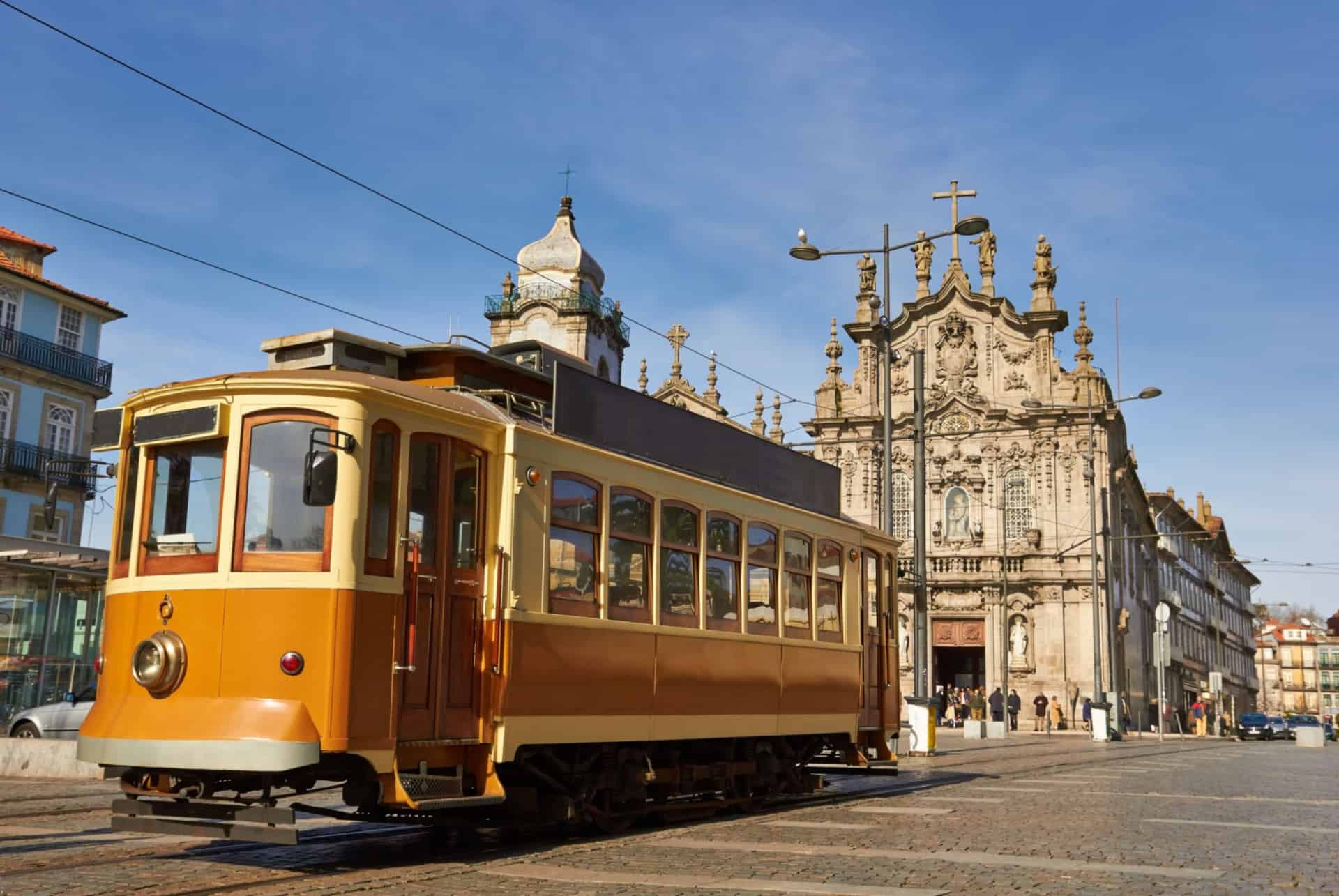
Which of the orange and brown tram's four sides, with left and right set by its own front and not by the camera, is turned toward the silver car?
right

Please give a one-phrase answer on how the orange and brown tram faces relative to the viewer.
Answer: facing the viewer and to the left of the viewer

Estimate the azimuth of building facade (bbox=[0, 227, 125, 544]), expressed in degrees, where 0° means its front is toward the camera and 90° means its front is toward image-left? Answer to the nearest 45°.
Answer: approximately 315°

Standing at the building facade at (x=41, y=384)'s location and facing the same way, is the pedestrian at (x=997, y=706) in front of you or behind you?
in front

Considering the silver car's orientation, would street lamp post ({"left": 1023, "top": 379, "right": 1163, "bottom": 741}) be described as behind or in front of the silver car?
behind

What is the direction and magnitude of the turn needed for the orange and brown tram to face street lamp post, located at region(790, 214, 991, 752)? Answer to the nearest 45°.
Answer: approximately 180°

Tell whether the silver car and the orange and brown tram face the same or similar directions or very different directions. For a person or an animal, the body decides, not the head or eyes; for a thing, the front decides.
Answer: same or similar directions

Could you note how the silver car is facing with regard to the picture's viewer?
facing to the left of the viewer

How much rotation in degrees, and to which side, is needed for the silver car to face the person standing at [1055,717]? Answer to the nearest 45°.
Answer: approximately 135° to its right

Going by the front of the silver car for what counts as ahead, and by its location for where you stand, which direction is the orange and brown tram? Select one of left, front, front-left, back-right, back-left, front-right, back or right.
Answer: left

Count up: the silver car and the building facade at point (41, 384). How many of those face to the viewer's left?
1

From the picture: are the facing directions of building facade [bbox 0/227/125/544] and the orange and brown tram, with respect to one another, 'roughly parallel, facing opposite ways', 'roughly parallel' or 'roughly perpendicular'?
roughly perpendicular
